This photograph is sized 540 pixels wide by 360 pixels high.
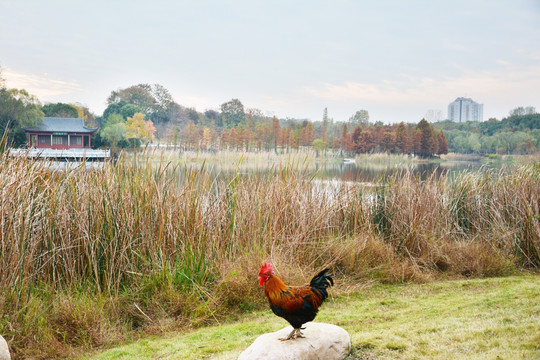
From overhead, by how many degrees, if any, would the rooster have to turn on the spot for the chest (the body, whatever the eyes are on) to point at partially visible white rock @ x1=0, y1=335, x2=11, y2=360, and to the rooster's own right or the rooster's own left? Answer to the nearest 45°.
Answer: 0° — it already faces it

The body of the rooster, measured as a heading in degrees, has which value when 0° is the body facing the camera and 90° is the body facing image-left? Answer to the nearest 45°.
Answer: approximately 90°
